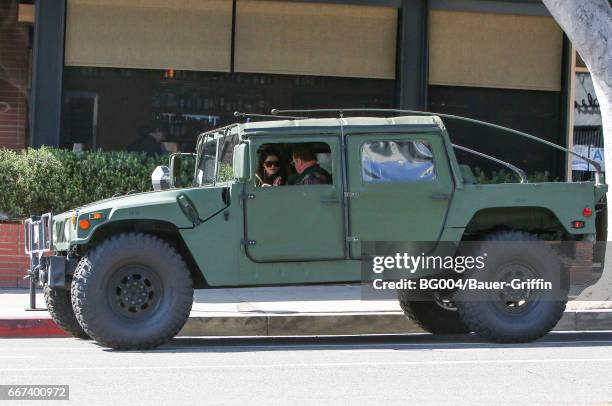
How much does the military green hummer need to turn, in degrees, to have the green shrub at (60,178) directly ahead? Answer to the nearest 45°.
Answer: approximately 45° to its right

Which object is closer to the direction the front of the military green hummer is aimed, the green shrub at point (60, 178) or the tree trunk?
the green shrub

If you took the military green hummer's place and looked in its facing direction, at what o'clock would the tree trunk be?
The tree trunk is roughly at 5 o'clock from the military green hummer.

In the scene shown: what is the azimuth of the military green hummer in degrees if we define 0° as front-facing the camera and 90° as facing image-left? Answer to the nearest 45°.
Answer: approximately 90°
